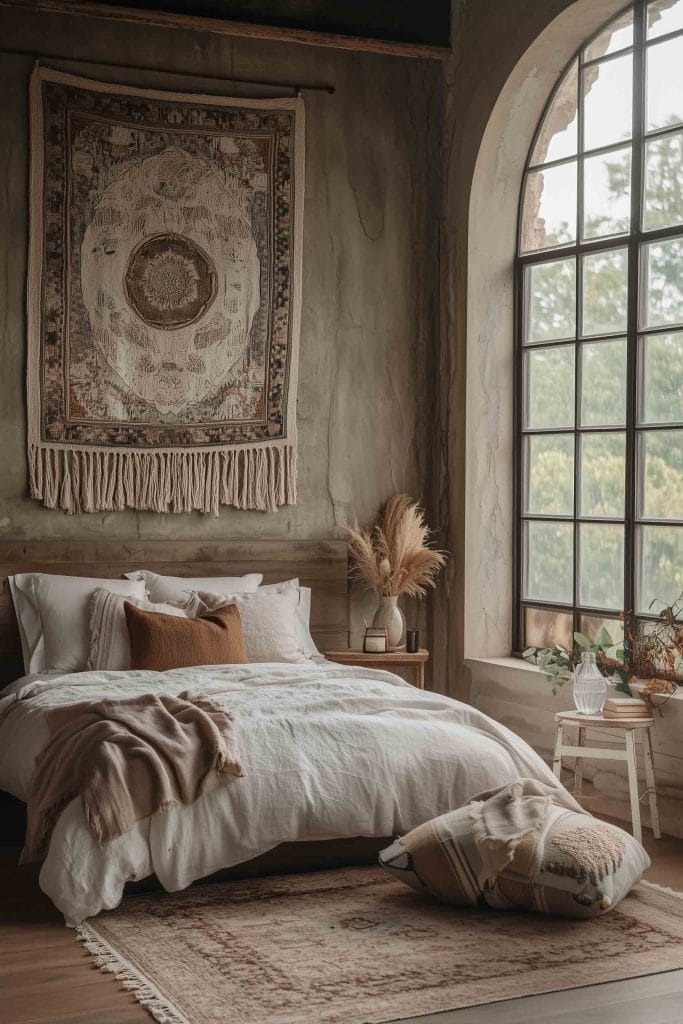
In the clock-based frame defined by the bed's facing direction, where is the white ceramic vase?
The white ceramic vase is roughly at 8 o'clock from the bed.

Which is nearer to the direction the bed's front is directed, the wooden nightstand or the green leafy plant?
the green leafy plant

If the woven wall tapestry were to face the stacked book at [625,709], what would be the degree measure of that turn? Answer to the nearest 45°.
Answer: approximately 45° to its left

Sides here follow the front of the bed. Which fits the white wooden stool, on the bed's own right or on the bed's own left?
on the bed's own left

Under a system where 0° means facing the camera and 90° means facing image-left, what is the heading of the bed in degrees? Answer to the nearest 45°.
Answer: approximately 315°

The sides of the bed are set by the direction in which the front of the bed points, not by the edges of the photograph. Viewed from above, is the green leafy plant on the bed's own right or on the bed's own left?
on the bed's own left

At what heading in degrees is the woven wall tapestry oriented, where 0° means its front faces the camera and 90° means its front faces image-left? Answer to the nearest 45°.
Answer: approximately 0°

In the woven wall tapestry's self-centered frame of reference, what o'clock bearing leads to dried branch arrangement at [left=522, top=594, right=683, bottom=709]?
The dried branch arrangement is roughly at 10 o'clock from the woven wall tapestry.
